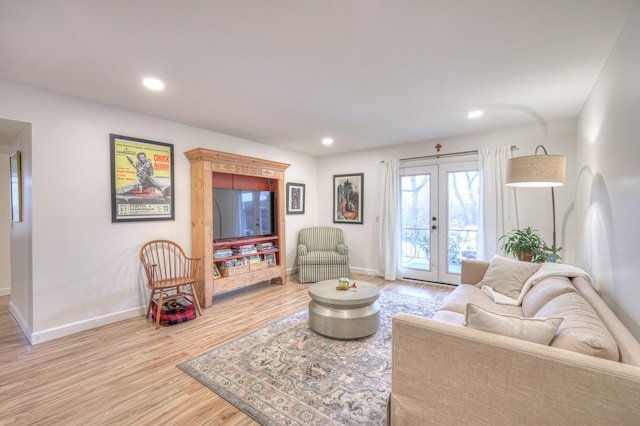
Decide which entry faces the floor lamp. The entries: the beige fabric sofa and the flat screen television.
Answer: the flat screen television

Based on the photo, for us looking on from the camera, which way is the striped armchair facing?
facing the viewer

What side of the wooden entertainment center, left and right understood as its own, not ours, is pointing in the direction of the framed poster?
right

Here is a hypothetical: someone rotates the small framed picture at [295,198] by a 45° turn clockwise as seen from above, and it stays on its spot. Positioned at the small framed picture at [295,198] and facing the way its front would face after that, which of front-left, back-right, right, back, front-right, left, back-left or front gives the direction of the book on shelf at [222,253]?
front-right

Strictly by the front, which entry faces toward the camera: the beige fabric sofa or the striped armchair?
the striped armchair

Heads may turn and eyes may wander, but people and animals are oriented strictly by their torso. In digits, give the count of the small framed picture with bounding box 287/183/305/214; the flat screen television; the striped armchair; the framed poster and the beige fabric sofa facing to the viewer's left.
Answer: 1

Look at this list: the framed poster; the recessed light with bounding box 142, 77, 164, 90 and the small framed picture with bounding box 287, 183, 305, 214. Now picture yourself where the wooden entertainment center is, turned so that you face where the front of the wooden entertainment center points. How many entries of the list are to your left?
1

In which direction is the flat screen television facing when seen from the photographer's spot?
facing the viewer and to the right of the viewer

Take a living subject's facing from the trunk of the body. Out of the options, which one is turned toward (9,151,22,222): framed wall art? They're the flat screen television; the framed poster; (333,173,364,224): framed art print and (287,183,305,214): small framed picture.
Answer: the framed art print

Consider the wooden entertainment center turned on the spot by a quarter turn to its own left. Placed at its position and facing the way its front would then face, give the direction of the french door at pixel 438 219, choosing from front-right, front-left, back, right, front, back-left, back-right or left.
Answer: front-right

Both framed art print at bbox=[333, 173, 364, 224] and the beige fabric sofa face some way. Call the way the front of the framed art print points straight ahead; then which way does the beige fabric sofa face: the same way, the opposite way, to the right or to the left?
to the right

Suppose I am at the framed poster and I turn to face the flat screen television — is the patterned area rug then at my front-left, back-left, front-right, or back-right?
front-right

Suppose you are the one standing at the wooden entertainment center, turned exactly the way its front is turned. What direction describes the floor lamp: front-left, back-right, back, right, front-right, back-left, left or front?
front

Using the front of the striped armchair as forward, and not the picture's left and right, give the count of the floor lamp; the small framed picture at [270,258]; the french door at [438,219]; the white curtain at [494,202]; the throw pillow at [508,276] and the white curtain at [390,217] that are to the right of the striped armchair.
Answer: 1

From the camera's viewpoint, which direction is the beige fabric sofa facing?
to the viewer's left

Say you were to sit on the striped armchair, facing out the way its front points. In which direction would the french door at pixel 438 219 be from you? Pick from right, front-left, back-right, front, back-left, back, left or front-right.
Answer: left

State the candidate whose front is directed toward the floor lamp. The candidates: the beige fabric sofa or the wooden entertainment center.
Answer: the wooden entertainment center

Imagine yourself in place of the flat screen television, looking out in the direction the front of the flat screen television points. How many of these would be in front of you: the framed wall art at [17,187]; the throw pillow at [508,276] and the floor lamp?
2

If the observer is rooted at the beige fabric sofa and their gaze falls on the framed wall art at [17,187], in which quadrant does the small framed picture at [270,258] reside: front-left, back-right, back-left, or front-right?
front-right
